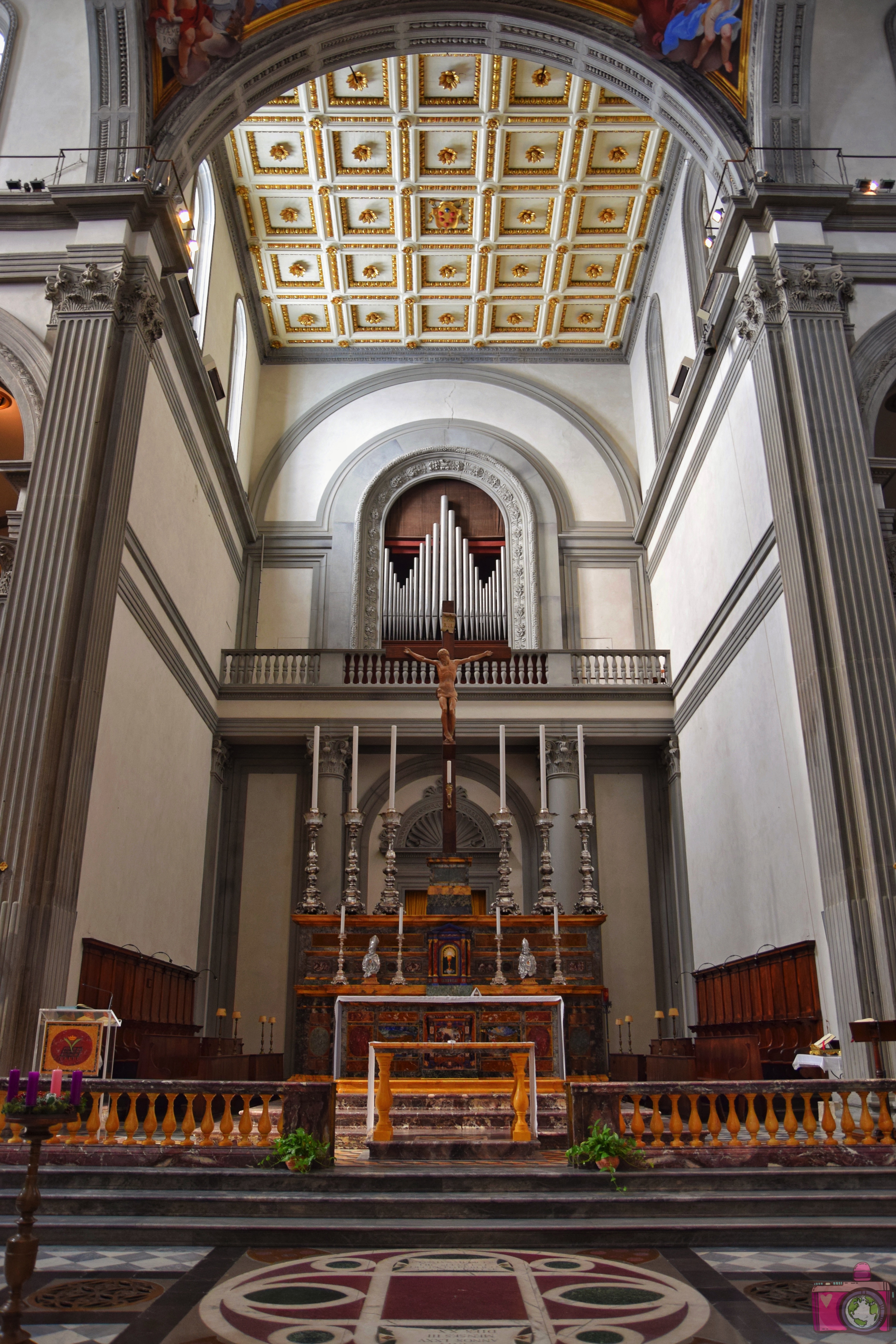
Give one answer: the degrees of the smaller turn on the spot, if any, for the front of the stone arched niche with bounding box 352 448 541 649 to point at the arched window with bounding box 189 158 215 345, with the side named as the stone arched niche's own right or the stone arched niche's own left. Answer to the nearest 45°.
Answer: approximately 45° to the stone arched niche's own right

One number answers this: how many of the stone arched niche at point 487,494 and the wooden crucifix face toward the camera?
2

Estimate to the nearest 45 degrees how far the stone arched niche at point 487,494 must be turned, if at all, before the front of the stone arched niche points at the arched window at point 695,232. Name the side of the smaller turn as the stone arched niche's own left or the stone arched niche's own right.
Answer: approximately 45° to the stone arched niche's own left

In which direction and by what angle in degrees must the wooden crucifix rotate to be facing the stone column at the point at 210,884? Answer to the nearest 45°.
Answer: approximately 135° to its right

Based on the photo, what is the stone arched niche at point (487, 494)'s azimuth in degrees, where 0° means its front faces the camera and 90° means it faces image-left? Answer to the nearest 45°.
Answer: approximately 0°

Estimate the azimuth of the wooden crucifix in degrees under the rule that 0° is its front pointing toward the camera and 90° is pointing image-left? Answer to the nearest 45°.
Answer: approximately 0°

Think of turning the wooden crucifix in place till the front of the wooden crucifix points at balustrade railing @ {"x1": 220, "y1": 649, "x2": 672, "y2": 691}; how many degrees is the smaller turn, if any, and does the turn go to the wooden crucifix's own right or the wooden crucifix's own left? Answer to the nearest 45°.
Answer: approximately 180°

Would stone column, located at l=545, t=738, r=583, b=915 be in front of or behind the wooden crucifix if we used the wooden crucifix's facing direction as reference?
behind
